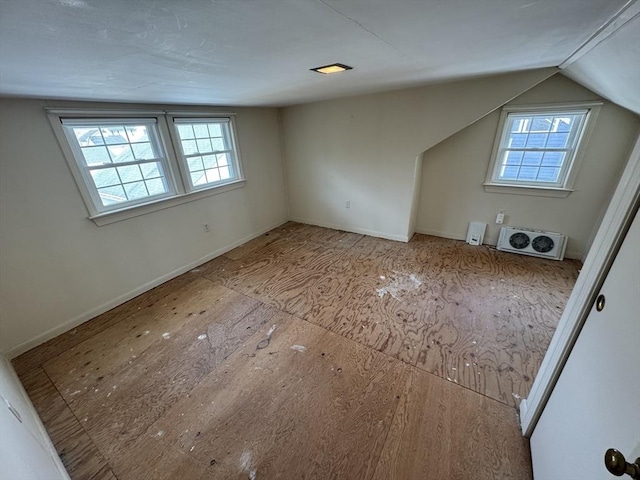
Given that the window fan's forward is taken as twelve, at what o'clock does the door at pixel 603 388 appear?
The door is roughly at 12 o'clock from the window fan.

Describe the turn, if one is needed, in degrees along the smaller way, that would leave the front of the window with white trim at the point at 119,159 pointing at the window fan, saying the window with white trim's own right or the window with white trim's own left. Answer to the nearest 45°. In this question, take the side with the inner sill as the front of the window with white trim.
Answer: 0° — it already faces it

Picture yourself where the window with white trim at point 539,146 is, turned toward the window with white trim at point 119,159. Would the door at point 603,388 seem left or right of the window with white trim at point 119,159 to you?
left

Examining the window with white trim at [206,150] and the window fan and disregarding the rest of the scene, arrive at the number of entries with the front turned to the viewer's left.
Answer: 0

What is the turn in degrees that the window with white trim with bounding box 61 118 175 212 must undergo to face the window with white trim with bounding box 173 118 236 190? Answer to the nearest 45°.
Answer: approximately 45° to its left

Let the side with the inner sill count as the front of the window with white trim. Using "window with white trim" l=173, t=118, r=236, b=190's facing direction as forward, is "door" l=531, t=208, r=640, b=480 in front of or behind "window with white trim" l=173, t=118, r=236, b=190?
in front

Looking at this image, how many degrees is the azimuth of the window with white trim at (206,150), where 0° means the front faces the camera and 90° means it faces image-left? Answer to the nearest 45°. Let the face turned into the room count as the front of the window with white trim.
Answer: approximately 315°

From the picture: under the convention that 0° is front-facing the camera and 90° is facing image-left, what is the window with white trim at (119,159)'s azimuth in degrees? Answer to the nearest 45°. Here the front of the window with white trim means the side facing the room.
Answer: approximately 315°

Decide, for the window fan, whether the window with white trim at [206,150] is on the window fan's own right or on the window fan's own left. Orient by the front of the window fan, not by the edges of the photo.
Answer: on the window fan's own right

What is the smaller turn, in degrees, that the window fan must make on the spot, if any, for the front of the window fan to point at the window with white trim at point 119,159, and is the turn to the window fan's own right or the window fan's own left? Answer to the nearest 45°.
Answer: approximately 45° to the window fan's own right

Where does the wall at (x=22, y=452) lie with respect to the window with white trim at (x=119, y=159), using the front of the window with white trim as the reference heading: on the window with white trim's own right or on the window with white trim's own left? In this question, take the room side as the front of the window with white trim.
on the window with white trim's own right

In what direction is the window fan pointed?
toward the camera

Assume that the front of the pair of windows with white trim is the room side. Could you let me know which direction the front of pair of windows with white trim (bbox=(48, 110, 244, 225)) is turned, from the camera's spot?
facing the viewer and to the right of the viewer

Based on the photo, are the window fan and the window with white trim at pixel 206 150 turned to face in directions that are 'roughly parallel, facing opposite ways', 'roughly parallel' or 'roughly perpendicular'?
roughly perpendicular
